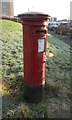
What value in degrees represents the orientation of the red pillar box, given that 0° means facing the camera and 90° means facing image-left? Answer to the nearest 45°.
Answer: approximately 315°
